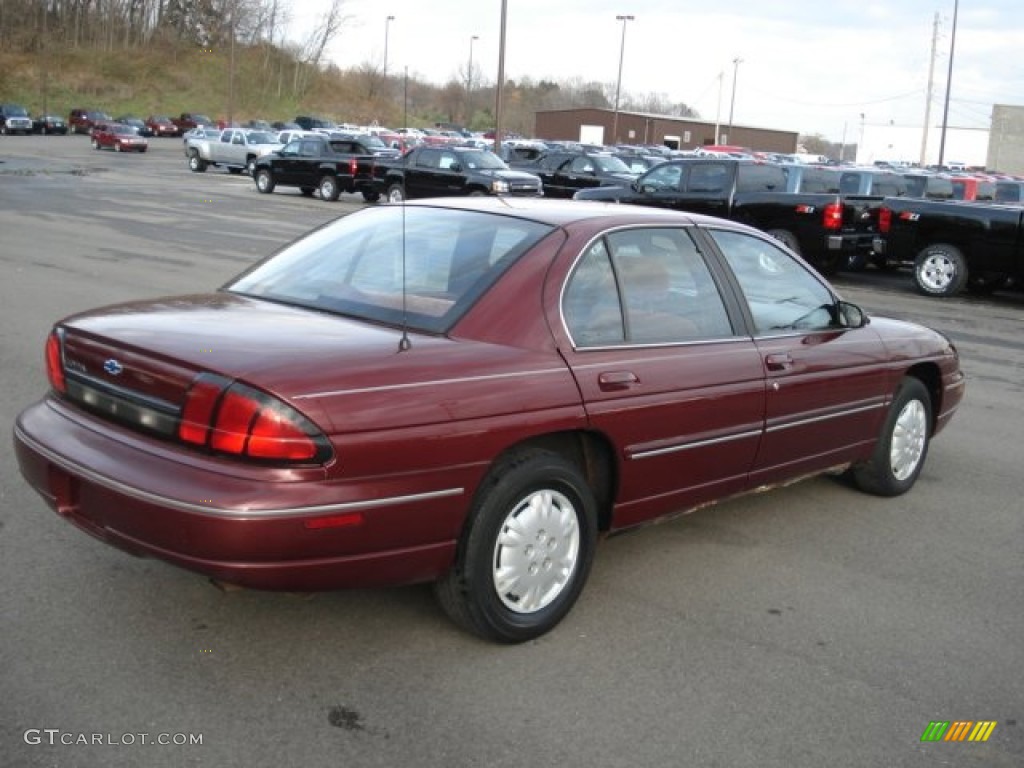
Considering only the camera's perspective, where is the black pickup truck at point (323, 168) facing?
facing away from the viewer and to the left of the viewer

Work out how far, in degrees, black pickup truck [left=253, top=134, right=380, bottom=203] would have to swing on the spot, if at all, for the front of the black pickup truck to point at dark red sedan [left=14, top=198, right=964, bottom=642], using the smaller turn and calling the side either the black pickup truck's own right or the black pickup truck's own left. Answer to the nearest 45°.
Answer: approximately 135° to the black pickup truck's own left

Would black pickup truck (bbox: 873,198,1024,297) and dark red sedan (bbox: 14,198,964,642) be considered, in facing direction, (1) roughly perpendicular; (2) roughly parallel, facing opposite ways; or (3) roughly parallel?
roughly perpendicular

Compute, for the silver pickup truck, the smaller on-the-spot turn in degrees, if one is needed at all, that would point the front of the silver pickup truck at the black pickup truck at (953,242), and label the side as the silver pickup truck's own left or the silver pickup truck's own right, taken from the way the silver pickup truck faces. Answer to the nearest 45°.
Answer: approximately 45° to the silver pickup truck's own right

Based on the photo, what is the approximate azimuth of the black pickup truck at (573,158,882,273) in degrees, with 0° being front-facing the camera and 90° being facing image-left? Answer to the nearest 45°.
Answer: approximately 135°

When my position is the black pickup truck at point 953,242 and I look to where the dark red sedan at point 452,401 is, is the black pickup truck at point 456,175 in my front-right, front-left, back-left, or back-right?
back-right

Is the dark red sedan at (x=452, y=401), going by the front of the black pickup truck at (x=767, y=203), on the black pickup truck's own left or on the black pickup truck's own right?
on the black pickup truck's own left

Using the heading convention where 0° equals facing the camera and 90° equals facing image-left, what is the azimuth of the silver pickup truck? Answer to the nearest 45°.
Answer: approximately 315°

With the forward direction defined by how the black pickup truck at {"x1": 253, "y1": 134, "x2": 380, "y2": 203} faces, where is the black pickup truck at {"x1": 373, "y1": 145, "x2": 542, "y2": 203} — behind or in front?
behind

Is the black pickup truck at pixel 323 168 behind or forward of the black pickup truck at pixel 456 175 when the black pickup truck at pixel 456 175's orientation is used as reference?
behind
